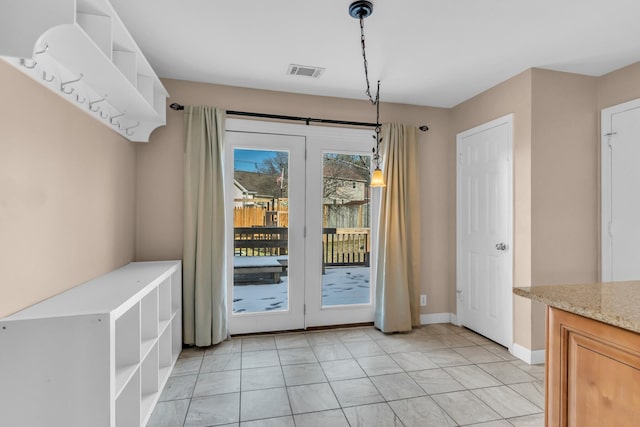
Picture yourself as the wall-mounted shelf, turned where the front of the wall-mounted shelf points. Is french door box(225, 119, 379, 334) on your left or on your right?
on your left

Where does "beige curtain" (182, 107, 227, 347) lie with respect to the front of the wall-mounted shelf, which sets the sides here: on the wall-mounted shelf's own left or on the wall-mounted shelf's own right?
on the wall-mounted shelf's own left

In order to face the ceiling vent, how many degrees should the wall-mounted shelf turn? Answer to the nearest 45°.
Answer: approximately 45° to its left

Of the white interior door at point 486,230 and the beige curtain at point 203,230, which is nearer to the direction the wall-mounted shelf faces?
the white interior door

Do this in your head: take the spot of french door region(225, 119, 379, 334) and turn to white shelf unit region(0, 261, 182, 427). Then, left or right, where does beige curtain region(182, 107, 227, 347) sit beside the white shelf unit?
right

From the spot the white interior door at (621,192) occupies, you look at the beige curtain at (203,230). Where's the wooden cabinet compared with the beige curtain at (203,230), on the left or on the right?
left

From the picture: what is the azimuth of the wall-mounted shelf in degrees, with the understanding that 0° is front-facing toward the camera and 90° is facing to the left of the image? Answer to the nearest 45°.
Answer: approximately 315°

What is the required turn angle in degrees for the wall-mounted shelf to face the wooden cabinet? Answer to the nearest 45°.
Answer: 0° — it already faces it

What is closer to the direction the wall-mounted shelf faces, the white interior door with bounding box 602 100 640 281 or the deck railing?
the white interior door

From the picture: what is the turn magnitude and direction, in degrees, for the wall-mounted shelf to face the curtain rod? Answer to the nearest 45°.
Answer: approximately 90° to its left

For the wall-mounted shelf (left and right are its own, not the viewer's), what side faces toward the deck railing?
left
